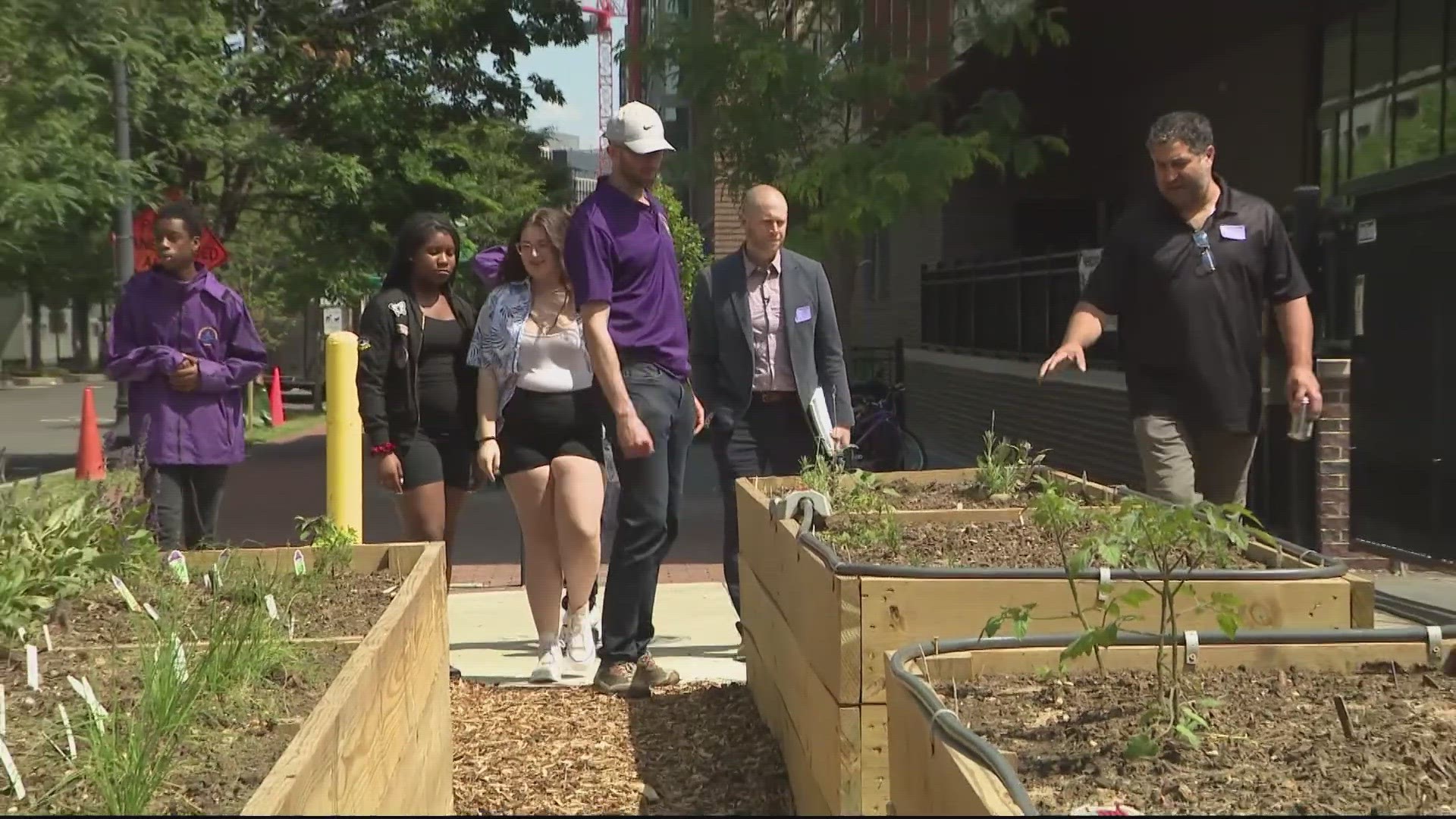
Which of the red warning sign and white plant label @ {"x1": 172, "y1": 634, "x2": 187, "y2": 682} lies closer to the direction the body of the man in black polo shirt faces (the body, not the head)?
the white plant label

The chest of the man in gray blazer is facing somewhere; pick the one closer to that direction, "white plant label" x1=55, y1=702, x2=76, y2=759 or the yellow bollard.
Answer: the white plant label

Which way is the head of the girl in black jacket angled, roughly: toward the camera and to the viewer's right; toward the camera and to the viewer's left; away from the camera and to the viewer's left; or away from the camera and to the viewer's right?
toward the camera and to the viewer's right

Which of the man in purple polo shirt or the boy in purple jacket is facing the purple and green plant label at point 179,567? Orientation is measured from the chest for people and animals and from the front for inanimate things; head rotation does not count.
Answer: the boy in purple jacket

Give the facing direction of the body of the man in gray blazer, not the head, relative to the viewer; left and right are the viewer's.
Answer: facing the viewer

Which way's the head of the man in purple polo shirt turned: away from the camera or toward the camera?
toward the camera

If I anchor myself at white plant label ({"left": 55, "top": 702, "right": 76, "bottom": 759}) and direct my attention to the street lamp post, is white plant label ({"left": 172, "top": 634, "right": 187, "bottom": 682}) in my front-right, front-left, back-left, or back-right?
front-right

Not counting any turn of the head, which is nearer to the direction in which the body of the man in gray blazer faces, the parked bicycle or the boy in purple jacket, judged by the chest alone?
the boy in purple jacket

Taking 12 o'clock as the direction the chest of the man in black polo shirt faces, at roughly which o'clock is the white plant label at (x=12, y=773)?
The white plant label is roughly at 1 o'clock from the man in black polo shirt.

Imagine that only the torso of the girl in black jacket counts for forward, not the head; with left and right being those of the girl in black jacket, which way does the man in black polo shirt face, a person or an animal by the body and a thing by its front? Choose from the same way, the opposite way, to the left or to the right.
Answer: to the right

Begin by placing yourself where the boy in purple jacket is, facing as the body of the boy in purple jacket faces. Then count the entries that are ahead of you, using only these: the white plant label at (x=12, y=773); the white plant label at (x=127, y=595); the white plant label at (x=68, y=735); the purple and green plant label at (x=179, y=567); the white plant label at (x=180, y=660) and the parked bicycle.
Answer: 5

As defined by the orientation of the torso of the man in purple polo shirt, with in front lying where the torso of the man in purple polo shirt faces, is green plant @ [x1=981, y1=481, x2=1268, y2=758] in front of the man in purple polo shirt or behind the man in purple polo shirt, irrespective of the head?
in front

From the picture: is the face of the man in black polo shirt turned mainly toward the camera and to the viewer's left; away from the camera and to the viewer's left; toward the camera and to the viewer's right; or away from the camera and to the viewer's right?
toward the camera and to the viewer's left

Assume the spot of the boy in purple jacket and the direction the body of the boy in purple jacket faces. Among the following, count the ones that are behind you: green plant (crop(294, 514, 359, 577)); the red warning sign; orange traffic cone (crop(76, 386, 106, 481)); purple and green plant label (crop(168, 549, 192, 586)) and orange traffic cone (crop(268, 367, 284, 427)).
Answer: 3

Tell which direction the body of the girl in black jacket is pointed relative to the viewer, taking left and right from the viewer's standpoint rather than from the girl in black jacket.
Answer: facing the viewer and to the right of the viewer
